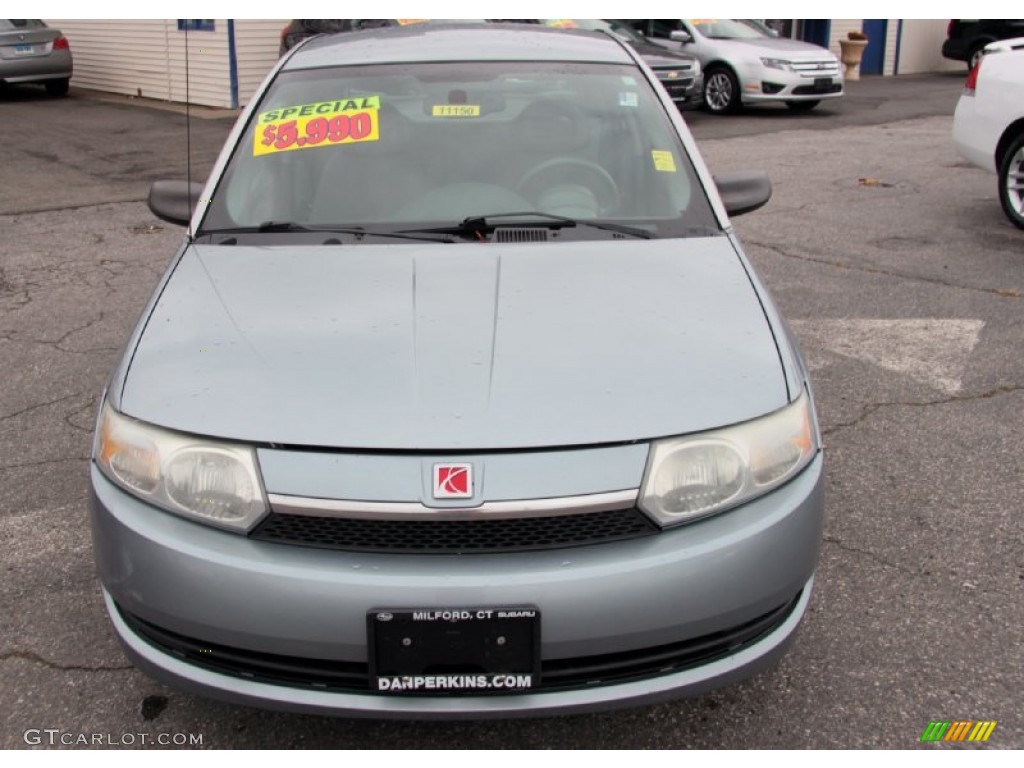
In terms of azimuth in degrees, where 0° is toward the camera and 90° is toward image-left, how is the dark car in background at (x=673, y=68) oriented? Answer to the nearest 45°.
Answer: approximately 315°

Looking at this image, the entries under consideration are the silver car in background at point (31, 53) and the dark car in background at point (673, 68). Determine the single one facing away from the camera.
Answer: the silver car in background

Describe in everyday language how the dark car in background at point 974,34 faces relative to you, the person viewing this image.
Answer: facing away from the viewer and to the right of the viewer

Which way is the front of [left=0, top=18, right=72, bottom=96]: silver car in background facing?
away from the camera

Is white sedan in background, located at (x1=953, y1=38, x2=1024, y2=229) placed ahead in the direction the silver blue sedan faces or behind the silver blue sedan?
behind

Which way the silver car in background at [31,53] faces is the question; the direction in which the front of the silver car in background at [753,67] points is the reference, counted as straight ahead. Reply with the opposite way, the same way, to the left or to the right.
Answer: the opposite way

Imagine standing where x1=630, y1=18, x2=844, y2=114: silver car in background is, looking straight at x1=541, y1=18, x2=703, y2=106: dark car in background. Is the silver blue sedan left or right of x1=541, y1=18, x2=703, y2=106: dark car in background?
left

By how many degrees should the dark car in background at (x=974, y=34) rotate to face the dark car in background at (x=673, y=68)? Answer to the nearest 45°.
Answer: approximately 135° to its right

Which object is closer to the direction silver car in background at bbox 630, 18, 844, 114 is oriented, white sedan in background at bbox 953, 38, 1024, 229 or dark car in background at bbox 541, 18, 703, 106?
the white sedan in background

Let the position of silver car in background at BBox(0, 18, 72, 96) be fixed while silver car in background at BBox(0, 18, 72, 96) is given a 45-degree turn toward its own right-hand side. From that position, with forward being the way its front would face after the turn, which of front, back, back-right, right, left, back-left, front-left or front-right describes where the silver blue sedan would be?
back-right

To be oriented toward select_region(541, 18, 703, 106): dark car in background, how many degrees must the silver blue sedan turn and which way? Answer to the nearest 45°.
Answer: approximately 180°

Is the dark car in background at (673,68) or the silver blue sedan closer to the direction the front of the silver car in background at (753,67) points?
the silver blue sedan
